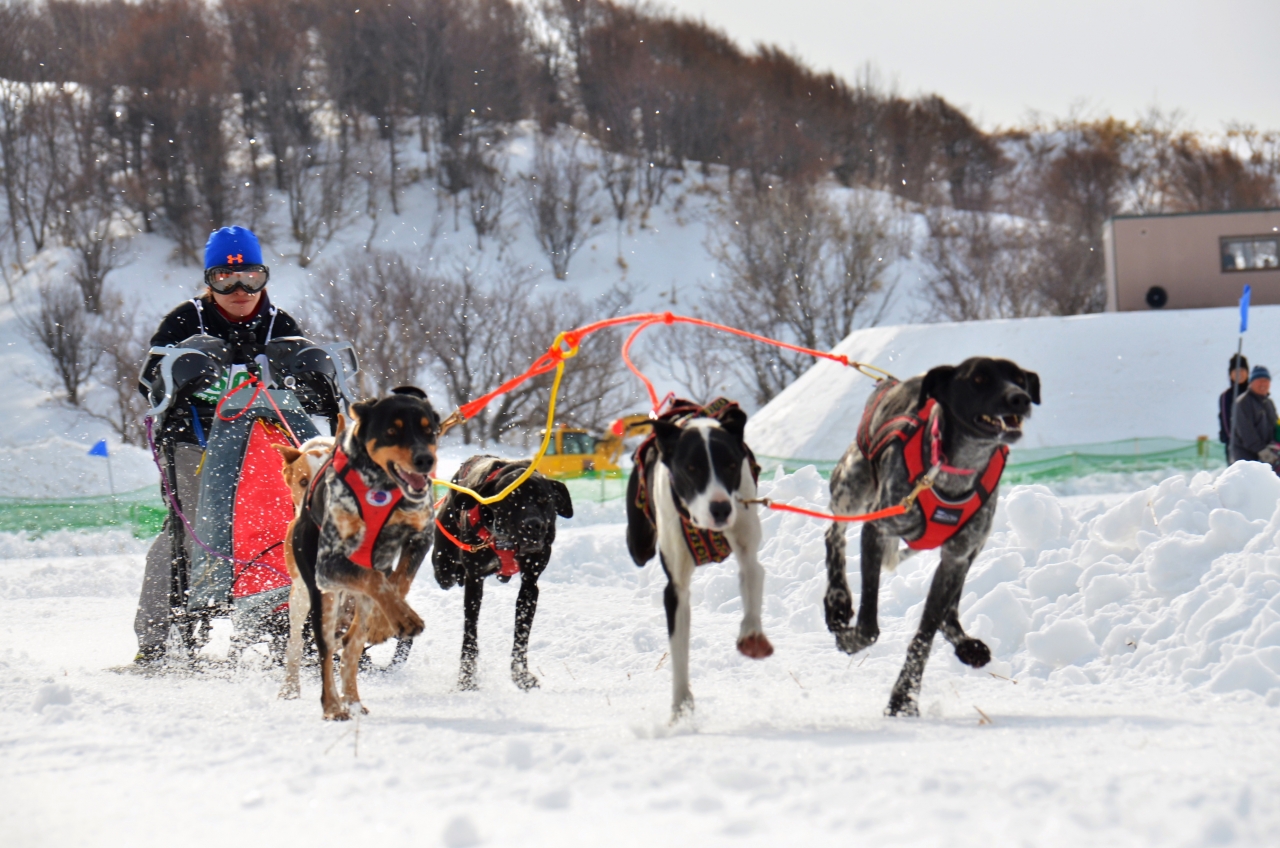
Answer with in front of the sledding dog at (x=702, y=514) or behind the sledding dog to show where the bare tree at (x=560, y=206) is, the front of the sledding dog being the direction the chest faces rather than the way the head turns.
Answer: behind

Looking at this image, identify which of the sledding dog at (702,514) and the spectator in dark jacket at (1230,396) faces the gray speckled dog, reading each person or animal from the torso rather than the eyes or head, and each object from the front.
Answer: the spectator in dark jacket

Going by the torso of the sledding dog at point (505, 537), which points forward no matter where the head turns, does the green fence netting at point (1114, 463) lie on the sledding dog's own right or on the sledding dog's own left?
on the sledding dog's own left

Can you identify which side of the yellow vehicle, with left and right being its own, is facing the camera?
right

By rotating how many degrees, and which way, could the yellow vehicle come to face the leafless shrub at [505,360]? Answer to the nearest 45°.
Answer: approximately 90° to its left

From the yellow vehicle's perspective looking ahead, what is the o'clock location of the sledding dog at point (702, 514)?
The sledding dog is roughly at 3 o'clock from the yellow vehicle.

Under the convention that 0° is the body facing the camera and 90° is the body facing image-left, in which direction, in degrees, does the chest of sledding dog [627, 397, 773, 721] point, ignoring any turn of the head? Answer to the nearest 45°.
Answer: approximately 0°
